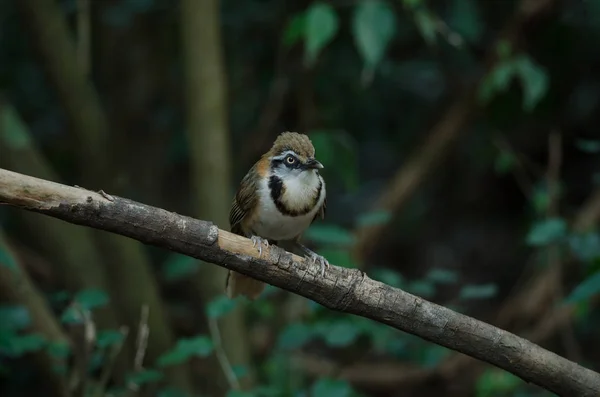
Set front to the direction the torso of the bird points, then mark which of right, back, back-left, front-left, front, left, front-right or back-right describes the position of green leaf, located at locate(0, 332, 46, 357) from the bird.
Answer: back

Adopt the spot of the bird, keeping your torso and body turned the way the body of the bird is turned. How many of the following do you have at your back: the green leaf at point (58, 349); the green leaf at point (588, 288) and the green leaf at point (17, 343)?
2

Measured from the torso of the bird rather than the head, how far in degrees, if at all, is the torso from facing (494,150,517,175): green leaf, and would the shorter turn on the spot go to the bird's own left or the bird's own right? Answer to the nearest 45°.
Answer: approximately 90° to the bird's own left

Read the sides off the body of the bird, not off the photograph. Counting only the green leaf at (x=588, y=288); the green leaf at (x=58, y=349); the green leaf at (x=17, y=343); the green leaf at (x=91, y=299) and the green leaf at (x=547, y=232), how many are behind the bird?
3

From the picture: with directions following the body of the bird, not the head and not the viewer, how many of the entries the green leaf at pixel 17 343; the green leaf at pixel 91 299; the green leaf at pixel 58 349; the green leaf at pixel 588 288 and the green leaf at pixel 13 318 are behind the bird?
4

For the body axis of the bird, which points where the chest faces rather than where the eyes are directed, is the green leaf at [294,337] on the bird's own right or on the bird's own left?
on the bird's own left

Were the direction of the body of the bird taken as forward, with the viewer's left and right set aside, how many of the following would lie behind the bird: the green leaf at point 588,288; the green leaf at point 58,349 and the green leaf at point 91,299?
2
